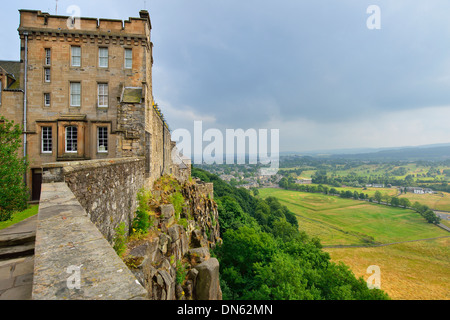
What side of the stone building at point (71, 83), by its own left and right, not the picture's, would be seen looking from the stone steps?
front

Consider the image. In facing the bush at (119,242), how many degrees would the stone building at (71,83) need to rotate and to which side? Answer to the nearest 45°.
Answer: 0° — it already faces it

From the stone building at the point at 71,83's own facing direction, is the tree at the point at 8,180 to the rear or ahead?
ahead

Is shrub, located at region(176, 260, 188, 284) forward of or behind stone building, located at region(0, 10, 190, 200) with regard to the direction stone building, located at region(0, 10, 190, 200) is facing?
forward

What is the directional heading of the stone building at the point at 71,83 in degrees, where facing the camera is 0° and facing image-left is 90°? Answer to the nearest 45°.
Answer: approximately 0°
